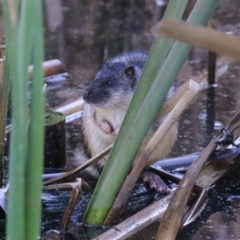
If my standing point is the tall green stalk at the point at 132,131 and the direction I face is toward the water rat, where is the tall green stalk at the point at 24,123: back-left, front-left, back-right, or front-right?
back-left

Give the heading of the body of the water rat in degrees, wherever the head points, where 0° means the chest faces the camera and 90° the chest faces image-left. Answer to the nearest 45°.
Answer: approximately 45°

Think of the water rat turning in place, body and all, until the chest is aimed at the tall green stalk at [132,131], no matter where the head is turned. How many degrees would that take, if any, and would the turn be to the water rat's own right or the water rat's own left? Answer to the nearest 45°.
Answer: approximately 45° to the water rat's own left
